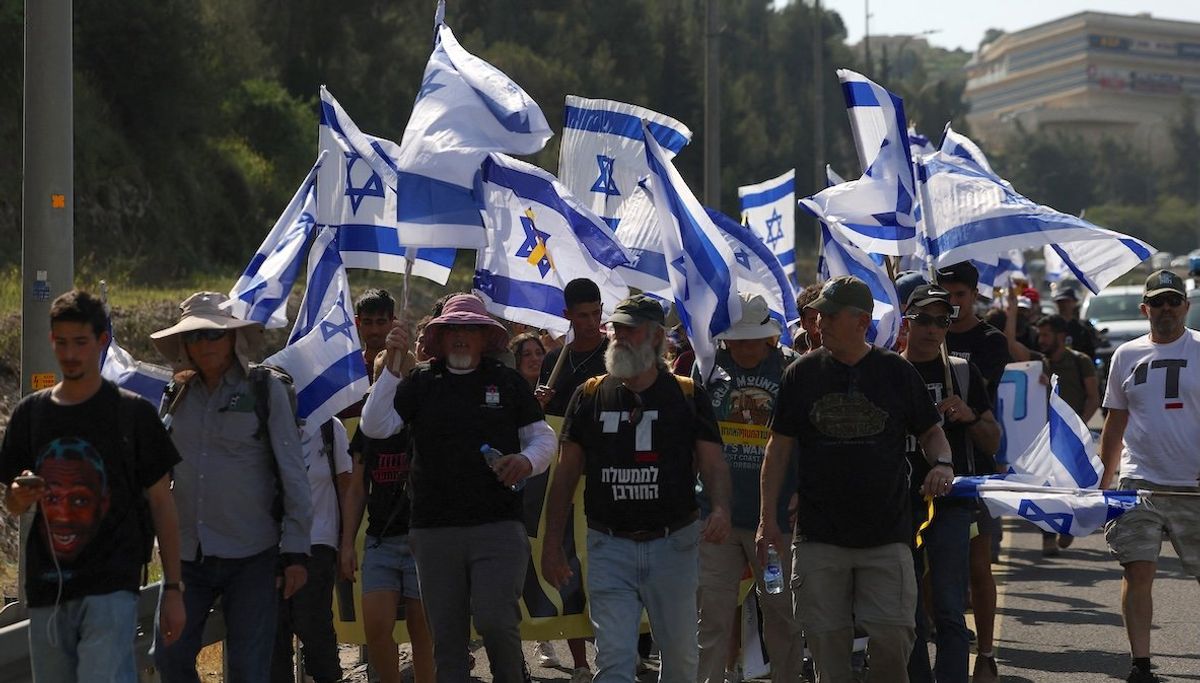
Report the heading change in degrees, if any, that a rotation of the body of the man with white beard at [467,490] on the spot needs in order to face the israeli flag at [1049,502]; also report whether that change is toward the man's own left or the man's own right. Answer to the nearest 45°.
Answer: approximately 90° to the man's own left

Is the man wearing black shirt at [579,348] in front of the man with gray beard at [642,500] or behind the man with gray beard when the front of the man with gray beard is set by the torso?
behind

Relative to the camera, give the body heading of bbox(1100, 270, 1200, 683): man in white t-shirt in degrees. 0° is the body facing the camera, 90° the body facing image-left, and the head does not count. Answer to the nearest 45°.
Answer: approximately 0°

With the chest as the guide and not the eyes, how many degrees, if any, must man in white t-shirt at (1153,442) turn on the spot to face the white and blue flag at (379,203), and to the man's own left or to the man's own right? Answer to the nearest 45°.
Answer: approximately 90° to the man's own right

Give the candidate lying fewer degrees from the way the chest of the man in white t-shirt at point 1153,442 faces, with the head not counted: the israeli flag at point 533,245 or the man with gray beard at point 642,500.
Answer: the man with gray beard

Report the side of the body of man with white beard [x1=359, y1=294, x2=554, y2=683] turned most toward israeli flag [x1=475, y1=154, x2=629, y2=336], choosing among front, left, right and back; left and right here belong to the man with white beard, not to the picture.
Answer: back

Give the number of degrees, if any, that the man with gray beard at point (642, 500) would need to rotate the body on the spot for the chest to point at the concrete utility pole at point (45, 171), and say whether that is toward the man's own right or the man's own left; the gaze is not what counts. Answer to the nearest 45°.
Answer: approximately 90° to the man's own right

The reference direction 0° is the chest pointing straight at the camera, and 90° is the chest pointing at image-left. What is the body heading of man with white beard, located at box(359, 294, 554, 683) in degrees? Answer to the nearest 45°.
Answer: approximately 0°
